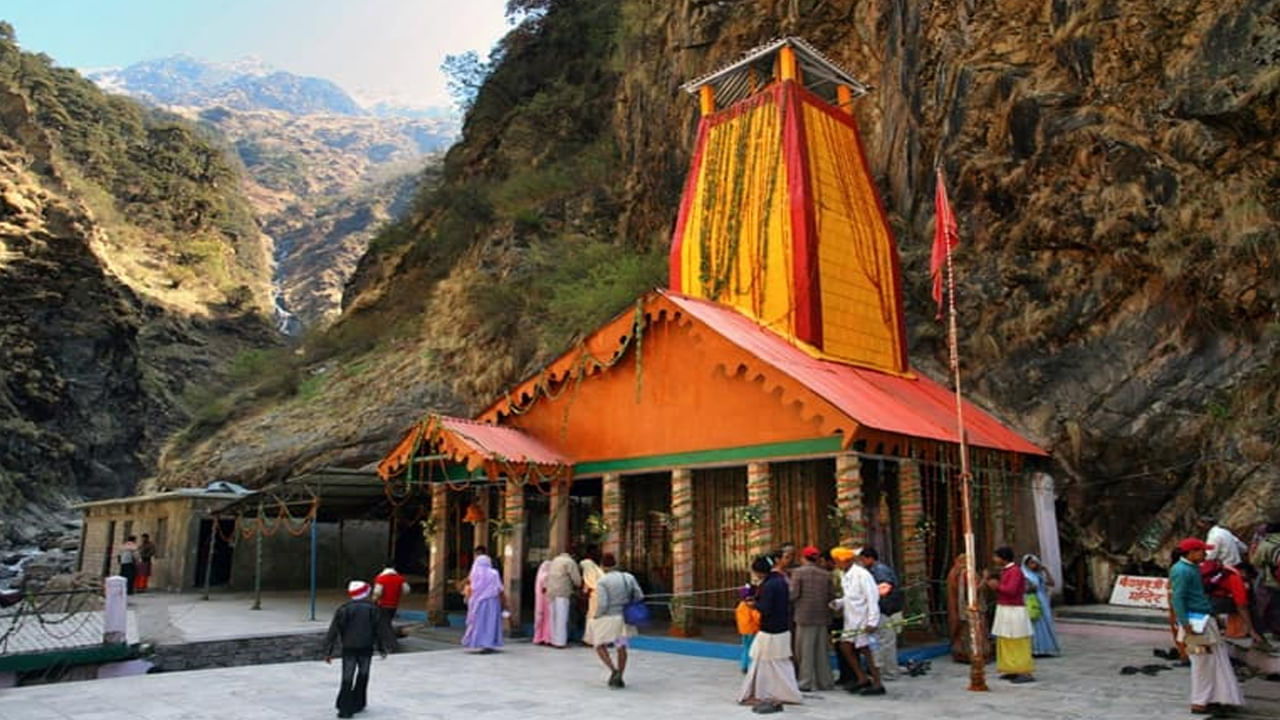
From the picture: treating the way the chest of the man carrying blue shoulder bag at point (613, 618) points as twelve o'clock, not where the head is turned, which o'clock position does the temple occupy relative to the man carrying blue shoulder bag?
The temple is roughly at 1 o'clock from the man carrying blue shoulder bag.

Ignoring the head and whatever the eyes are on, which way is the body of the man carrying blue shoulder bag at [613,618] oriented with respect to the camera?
away from the camera

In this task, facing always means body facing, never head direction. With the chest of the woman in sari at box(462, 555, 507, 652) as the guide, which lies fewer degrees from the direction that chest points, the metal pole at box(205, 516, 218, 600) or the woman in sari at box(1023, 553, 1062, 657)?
the metal pole

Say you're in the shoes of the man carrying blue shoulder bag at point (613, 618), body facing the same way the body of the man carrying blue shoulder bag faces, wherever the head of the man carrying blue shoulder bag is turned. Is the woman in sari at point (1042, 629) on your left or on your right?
on your right

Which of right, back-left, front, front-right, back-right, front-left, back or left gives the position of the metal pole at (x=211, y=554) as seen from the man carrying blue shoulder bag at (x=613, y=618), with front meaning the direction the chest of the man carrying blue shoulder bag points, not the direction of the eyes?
front-left

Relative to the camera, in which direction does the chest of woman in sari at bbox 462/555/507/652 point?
away from the camera

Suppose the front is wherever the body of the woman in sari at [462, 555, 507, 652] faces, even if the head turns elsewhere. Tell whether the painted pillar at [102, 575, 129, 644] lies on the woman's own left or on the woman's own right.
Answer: on the woman's own left

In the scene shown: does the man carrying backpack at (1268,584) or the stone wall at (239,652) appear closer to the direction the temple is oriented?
the stone wall

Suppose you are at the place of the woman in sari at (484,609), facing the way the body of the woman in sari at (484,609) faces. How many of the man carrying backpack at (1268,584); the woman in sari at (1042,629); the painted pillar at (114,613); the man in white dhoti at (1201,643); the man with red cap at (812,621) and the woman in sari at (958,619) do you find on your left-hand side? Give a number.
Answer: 1

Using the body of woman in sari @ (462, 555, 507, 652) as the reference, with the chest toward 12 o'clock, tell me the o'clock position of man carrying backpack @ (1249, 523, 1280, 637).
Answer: The man carrying backpack is roughly at 4 o'clock from the woman in sari.

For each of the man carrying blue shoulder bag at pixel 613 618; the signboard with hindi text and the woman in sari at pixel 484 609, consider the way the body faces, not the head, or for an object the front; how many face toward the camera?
1

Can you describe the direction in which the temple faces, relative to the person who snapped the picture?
facing the viewer and to the left of the viewer

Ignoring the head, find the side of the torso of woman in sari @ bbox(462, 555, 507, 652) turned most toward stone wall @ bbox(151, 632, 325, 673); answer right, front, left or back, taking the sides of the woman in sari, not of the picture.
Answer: left

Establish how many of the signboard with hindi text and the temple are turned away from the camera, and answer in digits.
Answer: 0

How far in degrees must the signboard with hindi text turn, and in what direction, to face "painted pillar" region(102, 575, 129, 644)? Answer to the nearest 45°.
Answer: approximately 45° to its right

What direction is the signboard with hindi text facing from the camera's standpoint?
toward the camera

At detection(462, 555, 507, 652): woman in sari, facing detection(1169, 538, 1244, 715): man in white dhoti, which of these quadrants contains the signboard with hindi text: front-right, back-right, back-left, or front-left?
front-left
